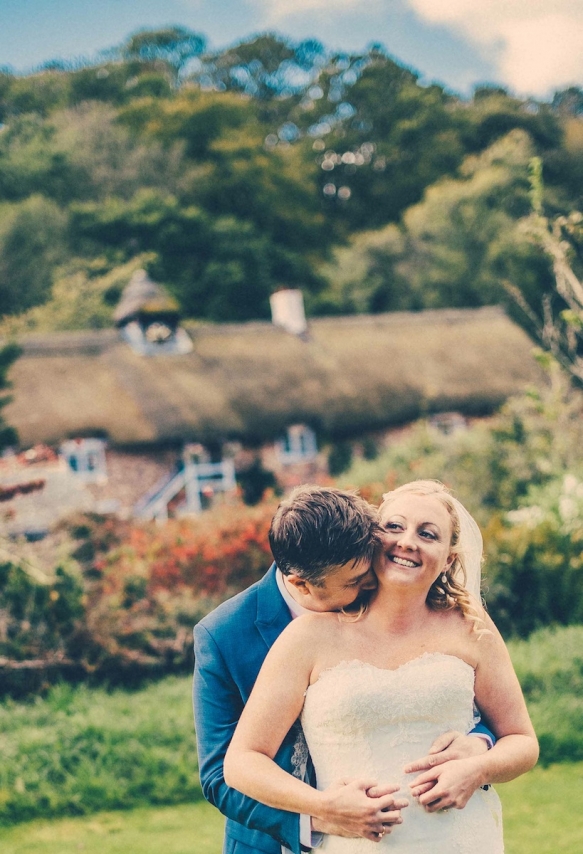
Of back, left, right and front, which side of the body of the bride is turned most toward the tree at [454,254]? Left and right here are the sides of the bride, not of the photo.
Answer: back

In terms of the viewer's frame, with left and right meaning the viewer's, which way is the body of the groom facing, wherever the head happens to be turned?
facing the viewer and to the right of the viewer

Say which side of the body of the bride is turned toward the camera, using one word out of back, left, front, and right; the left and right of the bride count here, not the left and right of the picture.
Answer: front

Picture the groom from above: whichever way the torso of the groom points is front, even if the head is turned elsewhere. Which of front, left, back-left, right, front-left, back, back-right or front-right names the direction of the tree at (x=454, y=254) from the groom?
back-left
